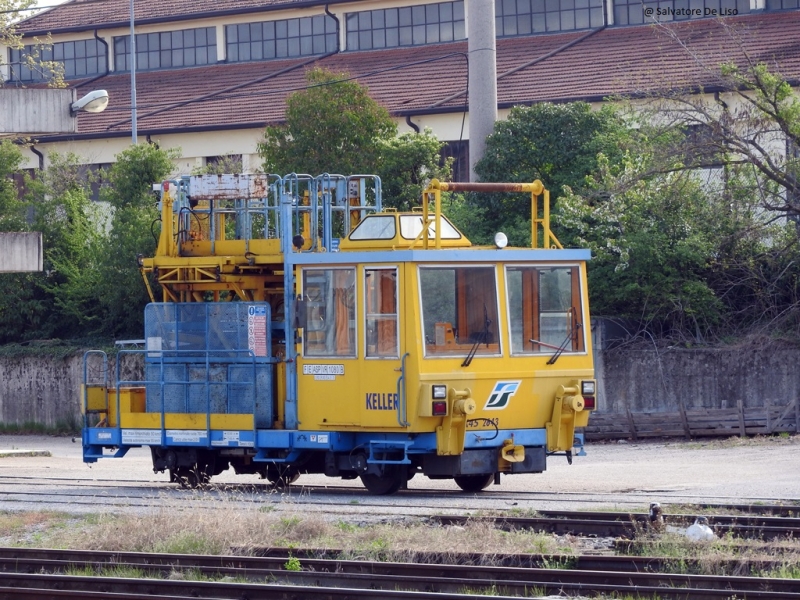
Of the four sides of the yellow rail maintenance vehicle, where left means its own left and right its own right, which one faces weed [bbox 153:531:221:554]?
right

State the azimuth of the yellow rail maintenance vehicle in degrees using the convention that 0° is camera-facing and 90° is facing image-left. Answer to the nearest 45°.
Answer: approximately 315°

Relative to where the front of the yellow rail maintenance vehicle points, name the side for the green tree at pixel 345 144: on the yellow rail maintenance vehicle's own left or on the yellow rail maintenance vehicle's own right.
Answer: on the yellow rail maintenance vehicle's own left

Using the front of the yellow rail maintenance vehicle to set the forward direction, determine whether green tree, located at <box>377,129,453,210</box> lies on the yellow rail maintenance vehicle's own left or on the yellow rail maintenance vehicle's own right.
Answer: on the yellow rail maintenance vehicle's own left

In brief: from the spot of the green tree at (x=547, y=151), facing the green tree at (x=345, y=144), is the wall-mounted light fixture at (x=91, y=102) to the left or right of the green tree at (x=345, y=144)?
left

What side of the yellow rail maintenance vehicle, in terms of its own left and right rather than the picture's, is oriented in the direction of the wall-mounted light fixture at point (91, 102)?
back
